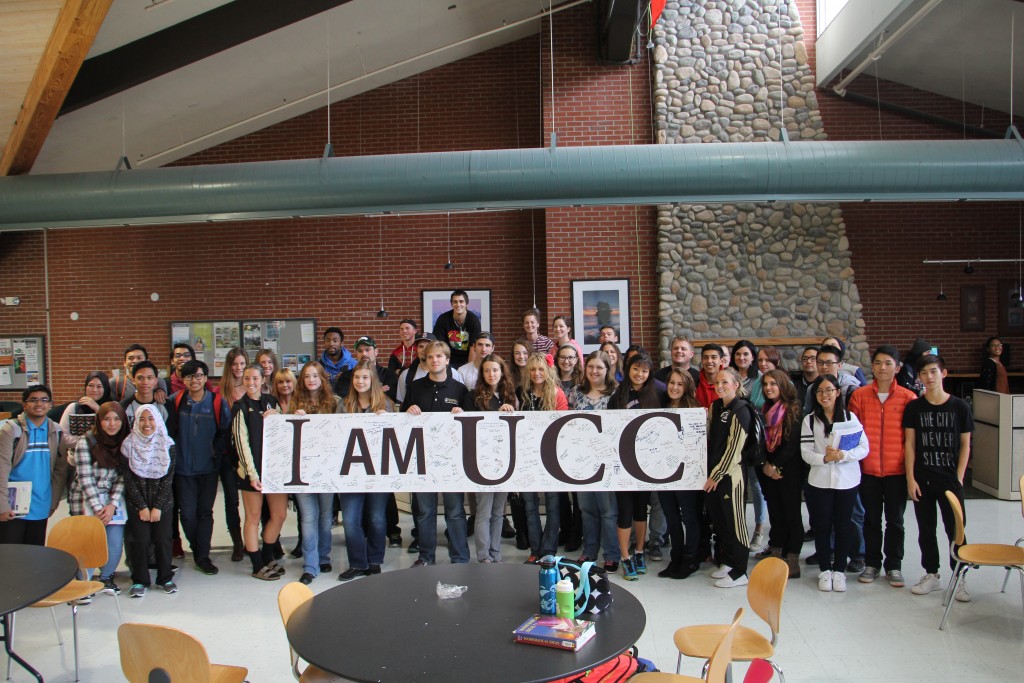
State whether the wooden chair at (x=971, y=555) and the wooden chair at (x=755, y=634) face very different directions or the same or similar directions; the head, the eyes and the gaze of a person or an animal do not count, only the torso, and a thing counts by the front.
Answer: very different directions

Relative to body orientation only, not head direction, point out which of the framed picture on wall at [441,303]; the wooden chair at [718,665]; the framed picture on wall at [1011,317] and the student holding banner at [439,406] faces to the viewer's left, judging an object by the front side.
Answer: the wooden chair

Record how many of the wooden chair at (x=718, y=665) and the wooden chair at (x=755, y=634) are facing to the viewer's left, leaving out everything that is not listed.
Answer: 2

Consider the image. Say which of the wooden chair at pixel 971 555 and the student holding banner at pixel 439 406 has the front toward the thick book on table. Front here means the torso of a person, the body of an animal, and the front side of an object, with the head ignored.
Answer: the student holding banner

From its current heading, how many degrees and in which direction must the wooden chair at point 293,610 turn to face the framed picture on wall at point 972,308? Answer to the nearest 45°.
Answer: approximately 90° to its left

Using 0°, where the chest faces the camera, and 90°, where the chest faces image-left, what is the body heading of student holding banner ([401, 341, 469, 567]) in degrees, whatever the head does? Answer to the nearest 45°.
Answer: approximately 0°

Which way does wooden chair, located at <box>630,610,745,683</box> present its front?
to the viewer's left

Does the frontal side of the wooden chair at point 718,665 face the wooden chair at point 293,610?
yes

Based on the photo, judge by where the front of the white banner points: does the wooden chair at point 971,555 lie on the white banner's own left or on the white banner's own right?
on the white banner's own left
